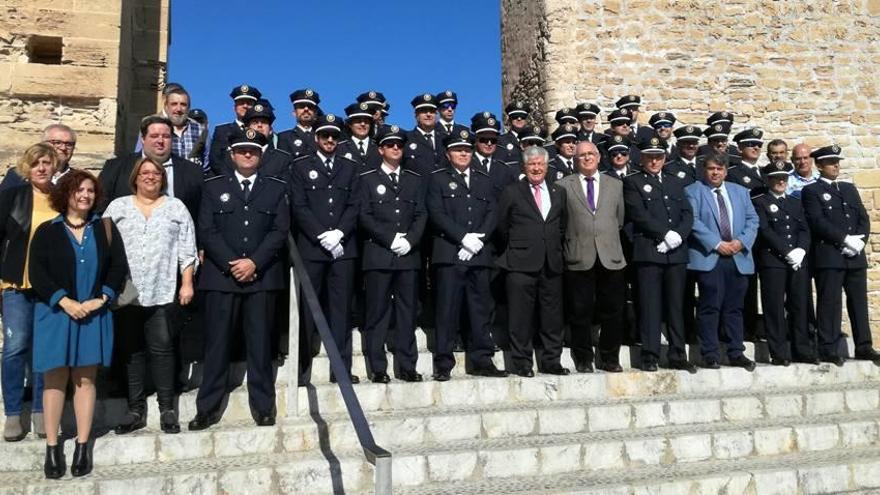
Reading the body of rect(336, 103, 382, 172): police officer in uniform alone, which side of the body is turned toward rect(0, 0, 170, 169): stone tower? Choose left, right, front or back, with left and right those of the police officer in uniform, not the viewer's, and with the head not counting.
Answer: right

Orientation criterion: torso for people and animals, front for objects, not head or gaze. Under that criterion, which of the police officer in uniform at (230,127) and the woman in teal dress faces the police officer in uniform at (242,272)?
the police officer in uniform at (230,127)

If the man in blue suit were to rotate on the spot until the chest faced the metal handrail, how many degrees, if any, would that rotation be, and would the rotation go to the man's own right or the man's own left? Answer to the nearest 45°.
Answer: approximately 45° to the man's own right

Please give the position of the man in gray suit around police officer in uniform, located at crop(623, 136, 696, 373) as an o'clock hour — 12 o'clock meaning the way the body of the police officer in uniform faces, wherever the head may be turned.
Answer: The man in gray suit is roughly at 2 o'clock from the police officer in uniform.

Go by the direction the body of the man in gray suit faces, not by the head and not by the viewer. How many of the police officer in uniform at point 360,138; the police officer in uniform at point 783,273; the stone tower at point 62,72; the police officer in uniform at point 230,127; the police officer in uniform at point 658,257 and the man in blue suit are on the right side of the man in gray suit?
3

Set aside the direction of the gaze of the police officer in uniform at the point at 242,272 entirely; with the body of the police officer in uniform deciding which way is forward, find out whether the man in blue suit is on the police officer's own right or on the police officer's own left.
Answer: on the police officer's own left

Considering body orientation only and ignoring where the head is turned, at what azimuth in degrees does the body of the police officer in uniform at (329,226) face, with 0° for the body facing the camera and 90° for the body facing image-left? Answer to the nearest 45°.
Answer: approximately 0°

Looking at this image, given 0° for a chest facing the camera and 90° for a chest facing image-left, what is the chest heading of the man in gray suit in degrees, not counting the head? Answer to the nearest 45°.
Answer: approximately 0°

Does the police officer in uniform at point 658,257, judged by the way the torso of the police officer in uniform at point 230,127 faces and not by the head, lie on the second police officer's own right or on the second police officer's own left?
on the second police officer's own left
